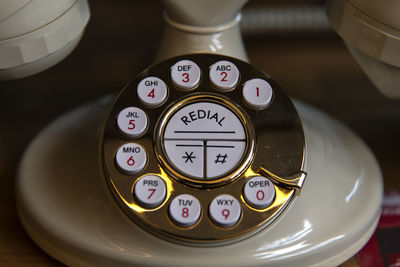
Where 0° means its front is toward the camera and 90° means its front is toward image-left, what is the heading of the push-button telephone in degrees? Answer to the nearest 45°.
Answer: approximately 0°
